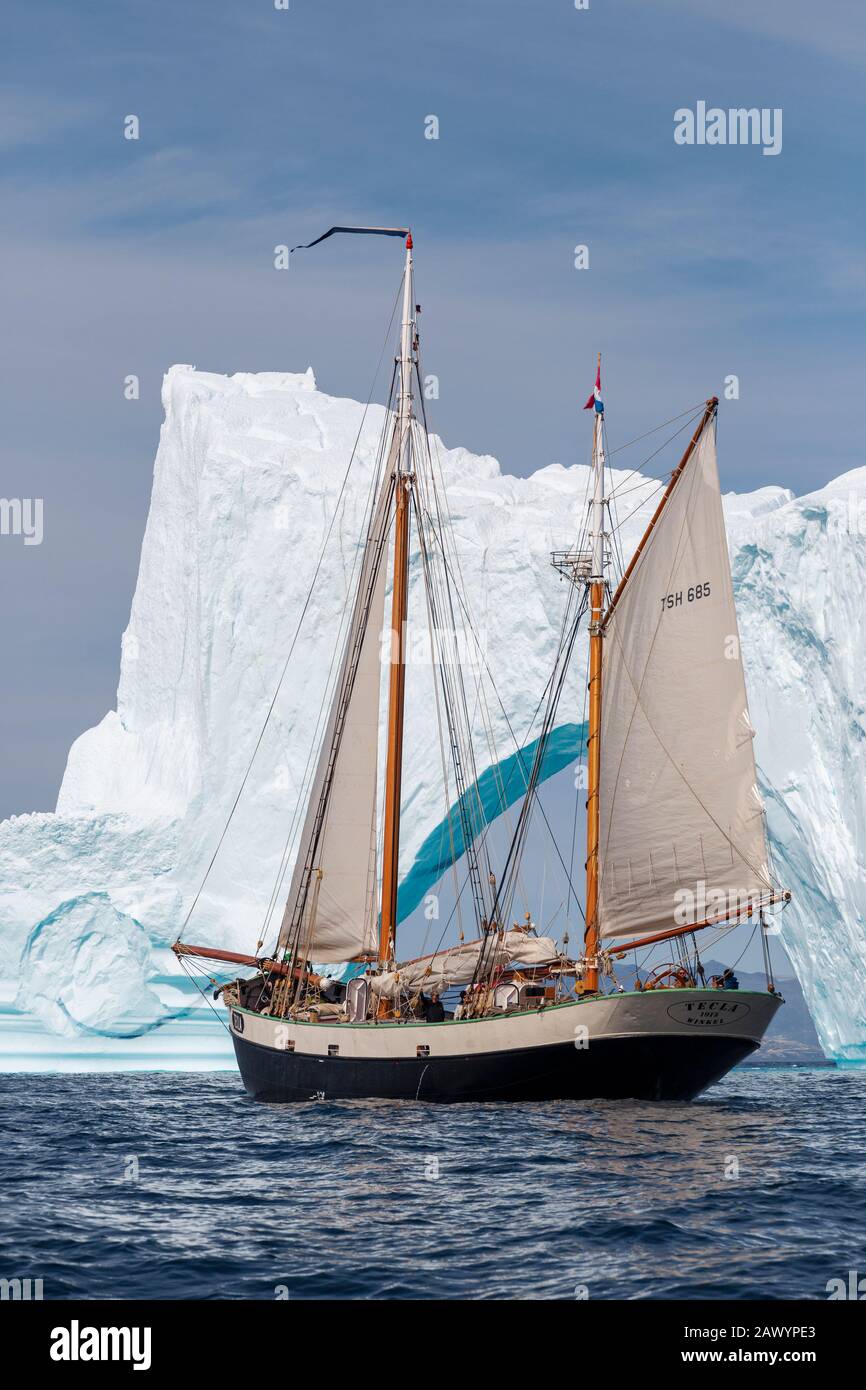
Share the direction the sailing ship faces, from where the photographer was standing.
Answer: facing away from the viewer and to the left of the viewer

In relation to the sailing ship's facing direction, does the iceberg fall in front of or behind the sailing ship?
in front
